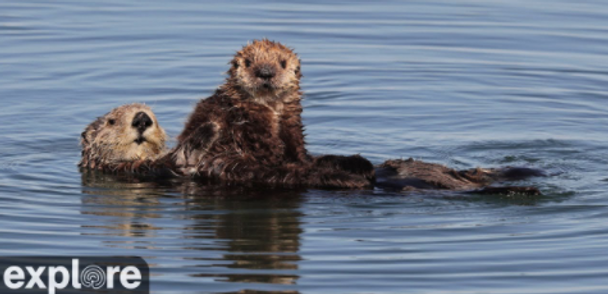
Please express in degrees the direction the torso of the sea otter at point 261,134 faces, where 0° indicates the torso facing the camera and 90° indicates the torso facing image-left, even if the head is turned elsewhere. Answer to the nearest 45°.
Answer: approximately 0°
